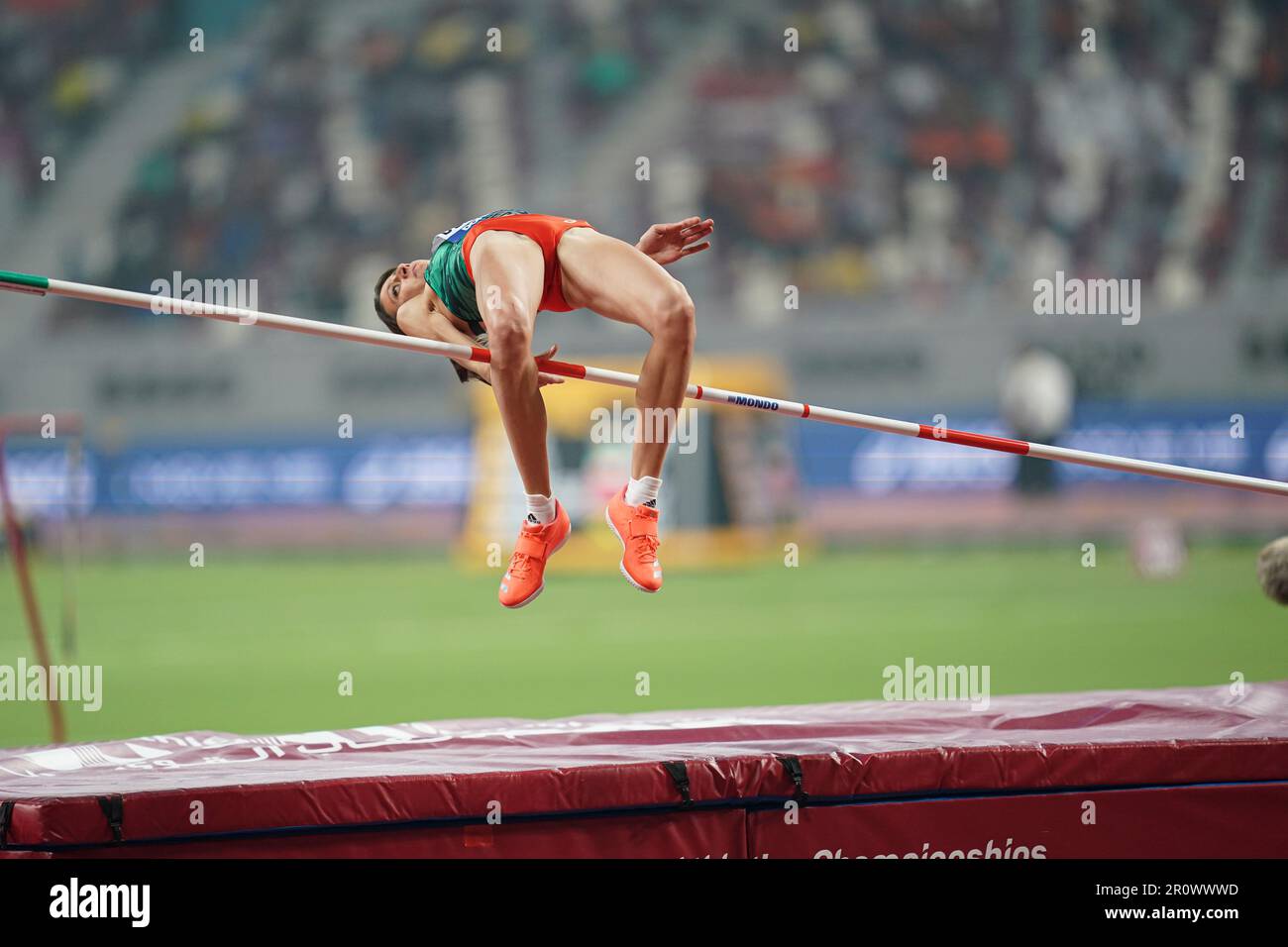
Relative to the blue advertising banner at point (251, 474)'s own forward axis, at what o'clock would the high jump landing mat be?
The high jump landing mat is roughly at 12 o'clock from the blue advertising banner.

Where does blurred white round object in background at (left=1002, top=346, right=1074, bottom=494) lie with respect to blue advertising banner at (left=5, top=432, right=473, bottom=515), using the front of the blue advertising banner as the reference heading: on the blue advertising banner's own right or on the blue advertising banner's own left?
on the blue advertising banner's own left

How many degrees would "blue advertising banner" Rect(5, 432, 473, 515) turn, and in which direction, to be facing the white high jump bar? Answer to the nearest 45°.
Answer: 0° — it already faces it

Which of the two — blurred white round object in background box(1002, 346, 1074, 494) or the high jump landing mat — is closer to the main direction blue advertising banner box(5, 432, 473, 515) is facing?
the high jump landing mat

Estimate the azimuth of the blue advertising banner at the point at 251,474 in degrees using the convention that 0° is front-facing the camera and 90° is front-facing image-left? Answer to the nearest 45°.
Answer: approximately 0°
